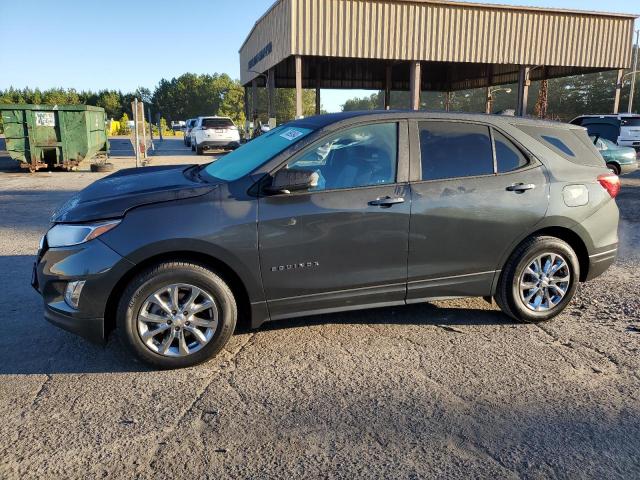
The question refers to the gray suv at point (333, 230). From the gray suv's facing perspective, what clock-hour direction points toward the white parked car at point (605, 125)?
The white parked car is roughly at 4 o'clock from the gray suv.

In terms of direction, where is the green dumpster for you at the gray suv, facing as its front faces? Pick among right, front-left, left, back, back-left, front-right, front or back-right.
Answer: front-right

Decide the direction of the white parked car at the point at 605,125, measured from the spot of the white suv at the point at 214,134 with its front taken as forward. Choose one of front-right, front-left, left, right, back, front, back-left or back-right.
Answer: back-right

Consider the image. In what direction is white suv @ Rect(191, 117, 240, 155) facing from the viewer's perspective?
away from the camera

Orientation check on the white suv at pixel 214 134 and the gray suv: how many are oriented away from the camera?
1

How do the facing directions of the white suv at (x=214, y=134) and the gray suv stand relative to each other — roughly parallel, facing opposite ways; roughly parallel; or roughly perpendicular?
roughly perpendicular

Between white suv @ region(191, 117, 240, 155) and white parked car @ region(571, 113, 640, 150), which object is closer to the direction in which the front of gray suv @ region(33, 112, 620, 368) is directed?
the white suv

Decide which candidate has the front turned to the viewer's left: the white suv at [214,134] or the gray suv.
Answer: the gray suv

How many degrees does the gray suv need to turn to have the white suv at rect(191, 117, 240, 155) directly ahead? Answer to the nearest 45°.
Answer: approximately 90° to its right

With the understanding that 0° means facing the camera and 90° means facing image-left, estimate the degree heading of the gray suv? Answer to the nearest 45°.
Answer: approximately 90°
